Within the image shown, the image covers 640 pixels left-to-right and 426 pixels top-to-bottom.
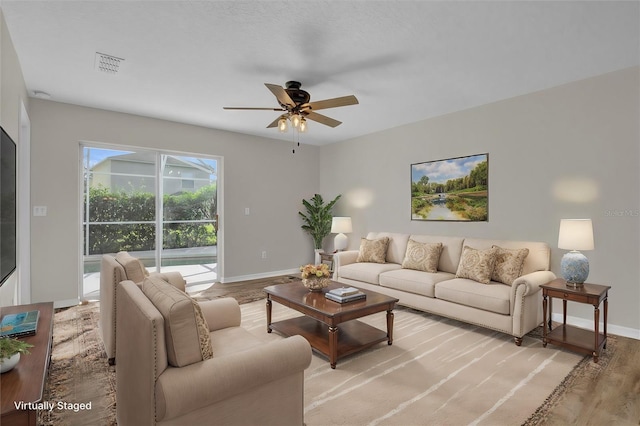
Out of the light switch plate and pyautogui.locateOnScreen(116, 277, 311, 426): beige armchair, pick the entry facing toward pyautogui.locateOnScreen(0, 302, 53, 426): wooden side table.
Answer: the light switch plate

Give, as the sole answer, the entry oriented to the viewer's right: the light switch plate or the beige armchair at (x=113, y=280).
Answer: the beige armchair

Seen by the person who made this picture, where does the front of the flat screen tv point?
facing to the right of the viewer

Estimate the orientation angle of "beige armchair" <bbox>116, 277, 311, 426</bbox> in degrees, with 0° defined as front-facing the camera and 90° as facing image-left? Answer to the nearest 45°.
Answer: approximately 225°

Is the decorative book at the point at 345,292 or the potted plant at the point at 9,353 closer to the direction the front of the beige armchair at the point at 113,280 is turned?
the decorative book

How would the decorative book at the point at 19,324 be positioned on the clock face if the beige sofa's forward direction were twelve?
The decorative book is roughly at 12 o'clock from the beige sofa.

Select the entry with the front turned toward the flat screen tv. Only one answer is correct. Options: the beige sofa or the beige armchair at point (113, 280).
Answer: the beige sofa

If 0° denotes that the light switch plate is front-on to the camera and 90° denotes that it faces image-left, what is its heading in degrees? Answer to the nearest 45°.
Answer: approximately 0°

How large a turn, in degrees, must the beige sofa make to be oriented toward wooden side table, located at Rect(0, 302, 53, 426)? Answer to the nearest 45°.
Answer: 0° — it already faces it

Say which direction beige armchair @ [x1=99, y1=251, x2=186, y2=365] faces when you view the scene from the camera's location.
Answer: facing to the right of the viewer
